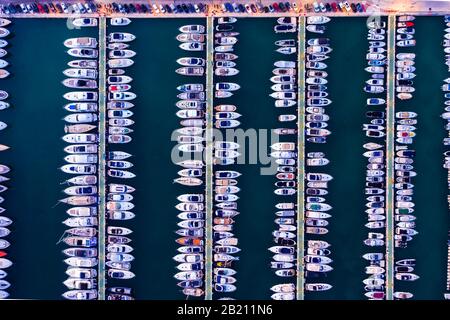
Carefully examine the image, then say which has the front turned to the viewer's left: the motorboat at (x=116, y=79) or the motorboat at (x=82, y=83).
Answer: the motorboat at (x=82, y=83)

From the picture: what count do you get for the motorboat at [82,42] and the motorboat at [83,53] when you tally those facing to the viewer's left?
2

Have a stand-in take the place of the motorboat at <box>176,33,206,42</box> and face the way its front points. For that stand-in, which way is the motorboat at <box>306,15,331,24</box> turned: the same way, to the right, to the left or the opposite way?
the opposite way

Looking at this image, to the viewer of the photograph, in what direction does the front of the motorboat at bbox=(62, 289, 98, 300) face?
facing to the left of the viewer

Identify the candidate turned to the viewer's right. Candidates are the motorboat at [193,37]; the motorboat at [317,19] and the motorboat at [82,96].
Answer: the motorboat at [317,19]

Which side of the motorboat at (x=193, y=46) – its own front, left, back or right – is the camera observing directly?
left

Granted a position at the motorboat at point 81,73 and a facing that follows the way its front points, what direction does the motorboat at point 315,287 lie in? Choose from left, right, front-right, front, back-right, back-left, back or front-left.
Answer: back

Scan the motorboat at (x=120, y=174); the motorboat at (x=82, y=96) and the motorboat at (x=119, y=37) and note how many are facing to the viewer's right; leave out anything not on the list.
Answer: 2

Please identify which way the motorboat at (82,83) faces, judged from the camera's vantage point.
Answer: facing to the left of the viewer

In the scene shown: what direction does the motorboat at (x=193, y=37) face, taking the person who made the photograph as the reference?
facing to the left of the viewer

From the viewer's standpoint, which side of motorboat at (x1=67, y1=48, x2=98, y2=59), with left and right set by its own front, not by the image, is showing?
left

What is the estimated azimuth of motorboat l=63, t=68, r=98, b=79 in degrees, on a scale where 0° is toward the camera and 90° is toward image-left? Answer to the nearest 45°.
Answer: approximately 90°
